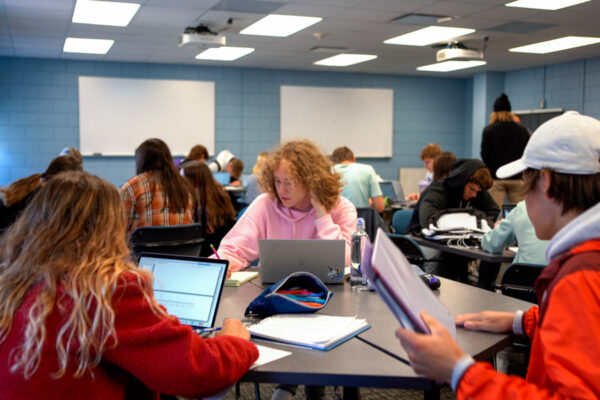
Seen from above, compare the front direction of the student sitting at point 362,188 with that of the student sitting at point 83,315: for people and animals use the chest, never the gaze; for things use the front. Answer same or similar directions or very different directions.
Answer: same or similar directions

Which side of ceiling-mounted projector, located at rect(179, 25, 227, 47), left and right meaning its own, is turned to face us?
back

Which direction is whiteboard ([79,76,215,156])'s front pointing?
toward the camera

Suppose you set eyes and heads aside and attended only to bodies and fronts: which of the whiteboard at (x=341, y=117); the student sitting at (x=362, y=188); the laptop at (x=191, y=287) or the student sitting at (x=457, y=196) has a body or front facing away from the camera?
the student sitting at (x=362, y=188)

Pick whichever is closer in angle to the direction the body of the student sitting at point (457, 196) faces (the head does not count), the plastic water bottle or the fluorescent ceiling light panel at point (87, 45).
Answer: the plastic water bottle

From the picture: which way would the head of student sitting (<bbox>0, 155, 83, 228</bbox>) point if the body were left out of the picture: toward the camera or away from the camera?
away from the camera

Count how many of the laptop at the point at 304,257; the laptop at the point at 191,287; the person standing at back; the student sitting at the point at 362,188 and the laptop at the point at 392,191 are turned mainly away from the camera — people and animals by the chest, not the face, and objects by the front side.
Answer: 3

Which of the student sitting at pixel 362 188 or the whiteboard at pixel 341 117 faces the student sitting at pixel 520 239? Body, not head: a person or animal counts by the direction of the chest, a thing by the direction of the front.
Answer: the whiteboard

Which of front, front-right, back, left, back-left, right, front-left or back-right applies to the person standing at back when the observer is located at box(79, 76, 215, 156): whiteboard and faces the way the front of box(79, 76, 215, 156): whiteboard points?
front-left

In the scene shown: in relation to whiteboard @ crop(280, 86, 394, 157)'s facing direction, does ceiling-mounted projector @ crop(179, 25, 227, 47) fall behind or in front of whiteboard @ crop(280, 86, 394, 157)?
in front

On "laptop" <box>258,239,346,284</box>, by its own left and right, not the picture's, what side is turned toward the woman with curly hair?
front

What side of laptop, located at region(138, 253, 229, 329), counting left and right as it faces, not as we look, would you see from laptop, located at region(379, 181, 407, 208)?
back

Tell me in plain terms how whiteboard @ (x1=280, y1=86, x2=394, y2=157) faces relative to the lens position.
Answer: facing the viewer

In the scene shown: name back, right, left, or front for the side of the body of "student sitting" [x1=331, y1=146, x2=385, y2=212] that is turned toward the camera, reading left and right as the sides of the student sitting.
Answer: back

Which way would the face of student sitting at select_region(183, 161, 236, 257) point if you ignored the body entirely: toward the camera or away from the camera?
away from the camera
